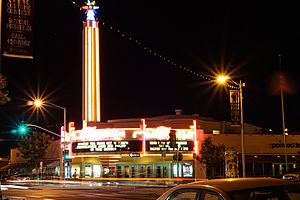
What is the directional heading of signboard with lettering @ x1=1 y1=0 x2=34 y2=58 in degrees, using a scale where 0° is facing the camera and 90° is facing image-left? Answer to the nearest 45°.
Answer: approximately 0°

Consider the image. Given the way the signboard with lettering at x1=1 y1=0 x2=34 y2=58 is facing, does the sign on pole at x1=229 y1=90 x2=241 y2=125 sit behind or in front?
behind

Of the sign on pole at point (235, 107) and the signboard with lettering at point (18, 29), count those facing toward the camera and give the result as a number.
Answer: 2

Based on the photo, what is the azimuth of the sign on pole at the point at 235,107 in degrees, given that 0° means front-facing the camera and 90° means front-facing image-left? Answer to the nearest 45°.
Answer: approximately 0°

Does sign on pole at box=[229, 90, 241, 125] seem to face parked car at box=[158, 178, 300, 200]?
yes
